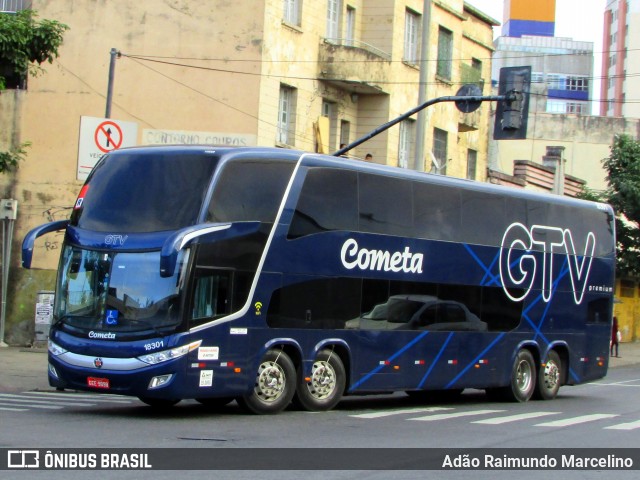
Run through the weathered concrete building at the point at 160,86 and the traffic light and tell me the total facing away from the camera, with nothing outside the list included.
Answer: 1

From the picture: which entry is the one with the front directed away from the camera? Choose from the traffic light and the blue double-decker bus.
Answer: the traffic light

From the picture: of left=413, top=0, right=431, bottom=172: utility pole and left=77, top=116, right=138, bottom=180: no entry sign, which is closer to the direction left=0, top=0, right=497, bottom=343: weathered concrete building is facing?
the utility pole

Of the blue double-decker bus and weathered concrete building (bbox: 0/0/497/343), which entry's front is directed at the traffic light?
the weathered concrete building

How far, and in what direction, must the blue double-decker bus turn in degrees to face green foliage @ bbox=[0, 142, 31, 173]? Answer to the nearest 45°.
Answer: approximately 90° to its right

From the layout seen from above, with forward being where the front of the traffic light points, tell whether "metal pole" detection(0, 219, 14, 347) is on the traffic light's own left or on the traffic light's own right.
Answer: on the traffic light's own left

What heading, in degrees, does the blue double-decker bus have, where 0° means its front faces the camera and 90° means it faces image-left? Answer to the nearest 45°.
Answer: approximately 45°

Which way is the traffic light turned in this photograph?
away from the camera

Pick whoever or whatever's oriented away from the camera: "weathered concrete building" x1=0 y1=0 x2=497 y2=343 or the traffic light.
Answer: the traffic light

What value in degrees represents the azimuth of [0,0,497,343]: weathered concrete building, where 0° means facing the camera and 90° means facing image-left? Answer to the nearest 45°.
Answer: approximately 315°

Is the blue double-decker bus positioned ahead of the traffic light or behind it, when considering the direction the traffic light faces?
behind

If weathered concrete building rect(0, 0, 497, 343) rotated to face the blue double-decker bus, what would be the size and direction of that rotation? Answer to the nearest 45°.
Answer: approximately 45° to its right

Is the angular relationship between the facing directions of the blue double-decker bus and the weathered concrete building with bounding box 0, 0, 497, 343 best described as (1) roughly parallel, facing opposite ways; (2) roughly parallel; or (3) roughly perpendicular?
roughly perpendicular

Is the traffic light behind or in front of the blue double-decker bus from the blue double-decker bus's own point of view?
behind

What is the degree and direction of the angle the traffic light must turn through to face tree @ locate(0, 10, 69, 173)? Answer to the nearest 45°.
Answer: approximately 90° to its left
